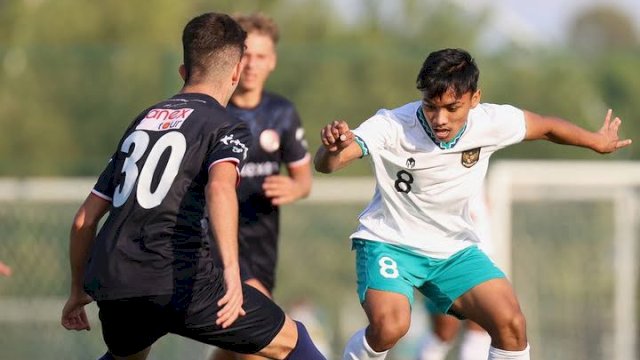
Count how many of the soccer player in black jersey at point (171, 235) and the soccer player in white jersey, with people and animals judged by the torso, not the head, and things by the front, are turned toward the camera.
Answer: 1

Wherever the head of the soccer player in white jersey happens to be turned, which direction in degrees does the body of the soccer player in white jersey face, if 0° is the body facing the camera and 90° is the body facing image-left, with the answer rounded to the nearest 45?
approximately 0°

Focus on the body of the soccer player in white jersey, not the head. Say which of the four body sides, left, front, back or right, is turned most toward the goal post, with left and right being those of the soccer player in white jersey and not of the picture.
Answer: back

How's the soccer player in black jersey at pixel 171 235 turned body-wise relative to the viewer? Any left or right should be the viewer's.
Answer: facing away from the viewer and to the right of the viewer

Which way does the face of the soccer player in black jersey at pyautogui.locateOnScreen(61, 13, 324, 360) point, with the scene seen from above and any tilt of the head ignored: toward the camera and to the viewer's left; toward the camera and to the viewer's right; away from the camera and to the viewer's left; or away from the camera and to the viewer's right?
away from the camera and to the viewer's right

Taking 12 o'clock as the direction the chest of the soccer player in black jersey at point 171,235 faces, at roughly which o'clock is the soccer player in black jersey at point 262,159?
the soccer player in black jersey at point 262,159 is roughly at 11 o'clock from the soccer player in black jersey at point 171,235.

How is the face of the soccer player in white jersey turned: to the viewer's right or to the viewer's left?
to the viewer's left

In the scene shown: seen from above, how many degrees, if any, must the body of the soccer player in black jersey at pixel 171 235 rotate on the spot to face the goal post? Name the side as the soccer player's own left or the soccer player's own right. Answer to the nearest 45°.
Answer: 0° — they already face it
